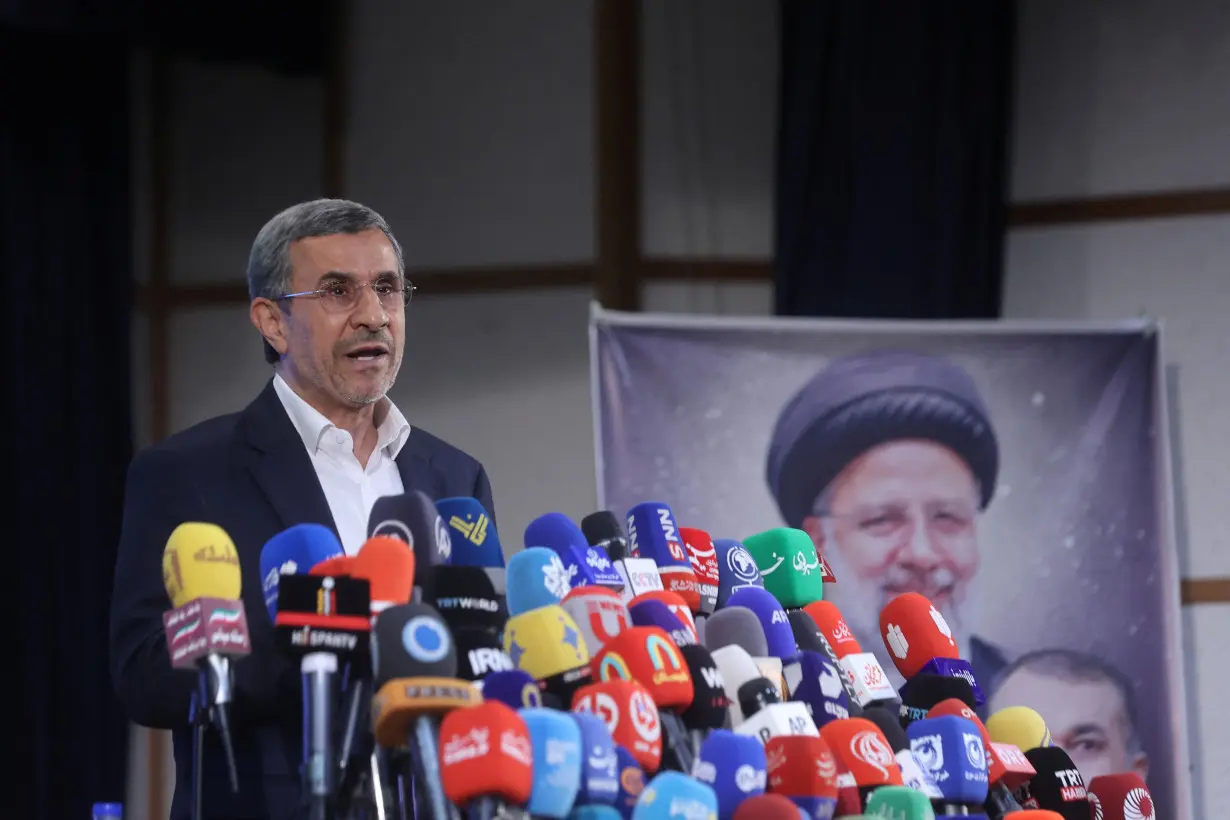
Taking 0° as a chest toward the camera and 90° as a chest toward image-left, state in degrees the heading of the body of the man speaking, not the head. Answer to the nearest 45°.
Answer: approximately 315°

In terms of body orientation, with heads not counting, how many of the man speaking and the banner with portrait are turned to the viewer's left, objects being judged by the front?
0

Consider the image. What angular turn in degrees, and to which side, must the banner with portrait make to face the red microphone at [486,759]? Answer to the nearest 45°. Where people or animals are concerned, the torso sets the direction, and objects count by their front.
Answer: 0° — it already faces it

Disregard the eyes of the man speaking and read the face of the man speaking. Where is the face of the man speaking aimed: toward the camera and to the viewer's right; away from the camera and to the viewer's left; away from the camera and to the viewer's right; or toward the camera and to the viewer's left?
toward the camera and to the viewer's right
